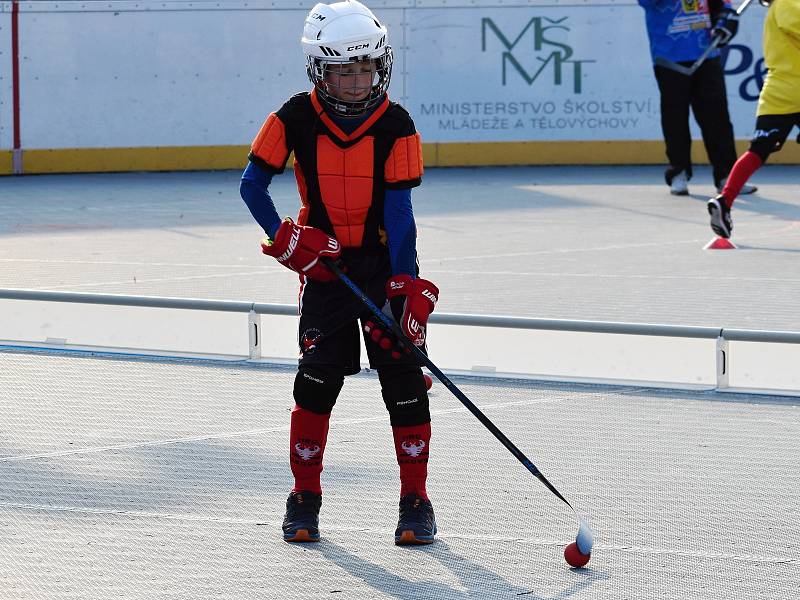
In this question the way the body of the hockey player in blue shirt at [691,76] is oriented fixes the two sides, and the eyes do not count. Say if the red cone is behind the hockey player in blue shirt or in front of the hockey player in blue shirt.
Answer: in front

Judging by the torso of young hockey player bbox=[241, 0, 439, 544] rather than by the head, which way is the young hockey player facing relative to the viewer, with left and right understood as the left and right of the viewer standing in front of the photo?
facing the viewer

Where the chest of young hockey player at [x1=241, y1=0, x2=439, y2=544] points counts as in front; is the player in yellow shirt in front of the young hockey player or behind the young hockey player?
behind

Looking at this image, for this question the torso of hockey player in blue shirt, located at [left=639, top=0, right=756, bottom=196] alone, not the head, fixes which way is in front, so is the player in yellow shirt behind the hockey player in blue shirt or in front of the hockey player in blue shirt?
in front

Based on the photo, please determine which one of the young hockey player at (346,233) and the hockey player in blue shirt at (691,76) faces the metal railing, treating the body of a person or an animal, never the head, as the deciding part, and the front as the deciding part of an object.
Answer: the hockey player in blue shirt at (691,76)

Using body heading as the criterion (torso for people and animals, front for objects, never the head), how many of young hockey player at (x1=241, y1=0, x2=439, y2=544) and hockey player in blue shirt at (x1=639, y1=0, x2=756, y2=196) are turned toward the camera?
2

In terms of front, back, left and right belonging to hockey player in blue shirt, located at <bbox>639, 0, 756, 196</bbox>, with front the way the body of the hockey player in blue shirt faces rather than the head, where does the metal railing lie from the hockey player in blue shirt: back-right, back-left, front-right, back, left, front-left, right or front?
front

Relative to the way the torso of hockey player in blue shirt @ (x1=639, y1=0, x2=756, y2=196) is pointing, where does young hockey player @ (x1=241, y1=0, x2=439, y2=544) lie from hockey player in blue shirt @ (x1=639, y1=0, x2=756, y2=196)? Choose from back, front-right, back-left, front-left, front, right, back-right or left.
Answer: front

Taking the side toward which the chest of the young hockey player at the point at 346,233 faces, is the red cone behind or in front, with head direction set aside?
behind

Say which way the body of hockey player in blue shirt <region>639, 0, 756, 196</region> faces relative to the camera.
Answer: toward the camera
